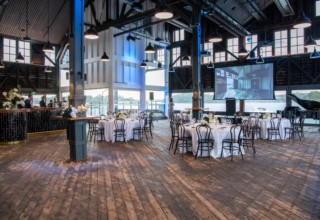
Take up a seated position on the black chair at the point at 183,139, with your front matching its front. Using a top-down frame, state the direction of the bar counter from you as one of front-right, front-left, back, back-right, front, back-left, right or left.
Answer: back-left

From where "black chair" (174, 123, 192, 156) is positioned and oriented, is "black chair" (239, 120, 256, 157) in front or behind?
in front

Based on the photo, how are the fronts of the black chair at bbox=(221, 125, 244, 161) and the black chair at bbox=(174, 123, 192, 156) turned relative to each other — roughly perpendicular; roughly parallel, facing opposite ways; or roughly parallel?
roughly perpendicular

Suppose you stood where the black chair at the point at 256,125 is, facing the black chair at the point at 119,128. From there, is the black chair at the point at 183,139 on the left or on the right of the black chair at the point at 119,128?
left

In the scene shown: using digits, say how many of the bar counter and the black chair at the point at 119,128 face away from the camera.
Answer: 1

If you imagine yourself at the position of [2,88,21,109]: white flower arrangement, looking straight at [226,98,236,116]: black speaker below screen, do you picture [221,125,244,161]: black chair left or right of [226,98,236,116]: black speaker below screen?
right

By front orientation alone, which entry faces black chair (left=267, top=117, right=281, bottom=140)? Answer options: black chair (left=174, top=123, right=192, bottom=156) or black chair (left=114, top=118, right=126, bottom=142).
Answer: black chair (left=174, top=123, right=192, bottom=156)

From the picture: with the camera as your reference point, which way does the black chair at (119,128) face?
facing away from the viewer

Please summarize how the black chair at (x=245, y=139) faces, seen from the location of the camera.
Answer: facing away from the viewer and to the left of the viewer

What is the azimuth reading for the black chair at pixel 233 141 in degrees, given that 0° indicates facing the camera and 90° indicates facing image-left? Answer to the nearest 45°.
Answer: approximately 135°

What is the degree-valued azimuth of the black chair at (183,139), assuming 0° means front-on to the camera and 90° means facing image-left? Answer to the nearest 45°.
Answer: approximately 225°

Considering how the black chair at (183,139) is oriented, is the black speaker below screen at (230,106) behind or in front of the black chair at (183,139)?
in front
